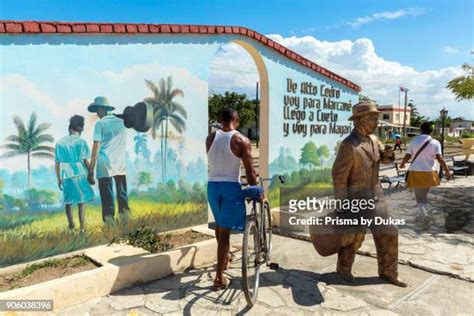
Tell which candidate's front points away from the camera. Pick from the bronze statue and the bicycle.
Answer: the bicycle

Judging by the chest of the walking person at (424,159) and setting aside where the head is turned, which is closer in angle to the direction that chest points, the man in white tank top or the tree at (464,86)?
the tree

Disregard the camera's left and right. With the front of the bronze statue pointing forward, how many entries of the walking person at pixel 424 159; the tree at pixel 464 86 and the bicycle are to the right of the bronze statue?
1

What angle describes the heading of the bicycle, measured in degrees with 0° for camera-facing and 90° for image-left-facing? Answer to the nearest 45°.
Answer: approximately 180°

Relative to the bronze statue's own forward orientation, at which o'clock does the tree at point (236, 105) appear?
The tree is roughly at 7 o'clock from the bronze statue.

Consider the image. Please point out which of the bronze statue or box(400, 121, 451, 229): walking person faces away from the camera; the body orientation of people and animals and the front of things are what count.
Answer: the walking person

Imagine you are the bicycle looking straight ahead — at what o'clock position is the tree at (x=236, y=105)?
The tree is roughly at 12 o'clock from the bicycle.

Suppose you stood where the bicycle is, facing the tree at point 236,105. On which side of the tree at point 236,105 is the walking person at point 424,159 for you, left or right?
right

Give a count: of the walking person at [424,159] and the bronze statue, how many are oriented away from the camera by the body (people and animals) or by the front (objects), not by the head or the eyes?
1

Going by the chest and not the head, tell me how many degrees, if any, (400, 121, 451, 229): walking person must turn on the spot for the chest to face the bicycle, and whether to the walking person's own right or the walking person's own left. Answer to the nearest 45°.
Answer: approximately 135° to the walking person's own left

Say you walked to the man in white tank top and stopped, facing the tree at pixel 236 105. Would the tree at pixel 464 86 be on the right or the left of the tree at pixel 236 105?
right

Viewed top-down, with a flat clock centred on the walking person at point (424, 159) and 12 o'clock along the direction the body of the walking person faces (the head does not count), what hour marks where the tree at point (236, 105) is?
The tree is roughly at 11 o'clock from the walking person.
